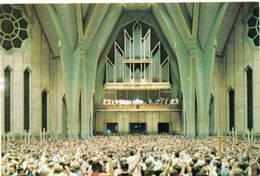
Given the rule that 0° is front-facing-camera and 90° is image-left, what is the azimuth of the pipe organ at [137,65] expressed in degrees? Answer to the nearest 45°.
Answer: approximately 0°
